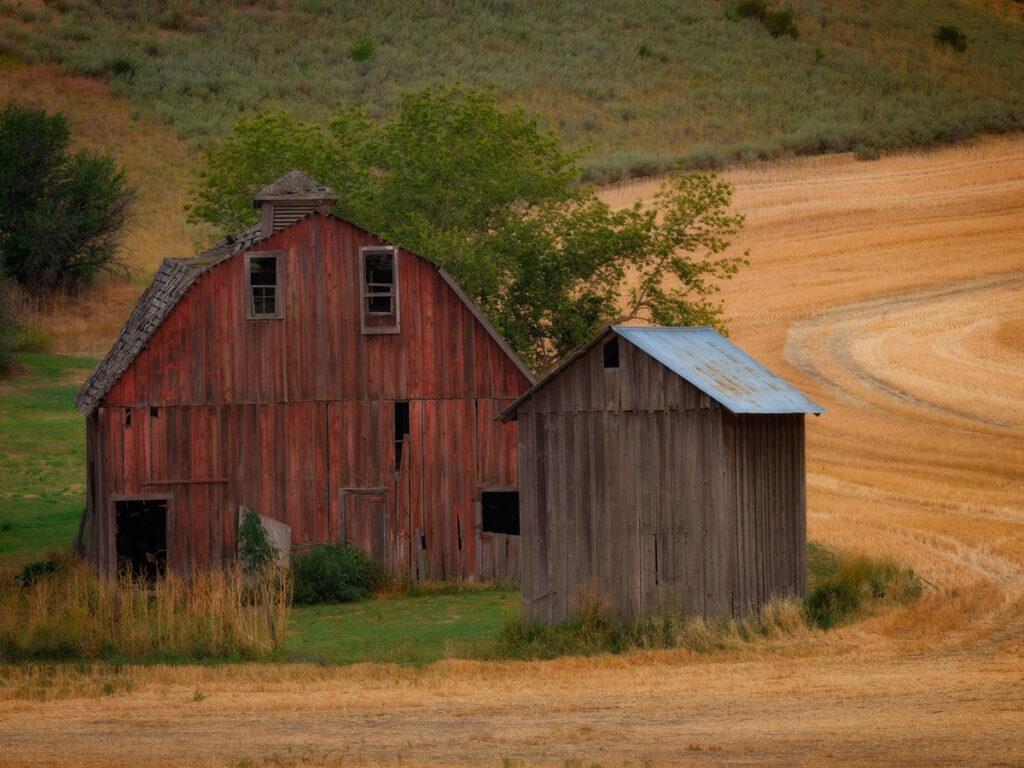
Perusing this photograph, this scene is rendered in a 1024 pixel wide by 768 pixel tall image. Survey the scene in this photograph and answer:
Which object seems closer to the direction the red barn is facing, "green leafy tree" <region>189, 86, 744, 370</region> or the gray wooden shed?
the gray wooden shed

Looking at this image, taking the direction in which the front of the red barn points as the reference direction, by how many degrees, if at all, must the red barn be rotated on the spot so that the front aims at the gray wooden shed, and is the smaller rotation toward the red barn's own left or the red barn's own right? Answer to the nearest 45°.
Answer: approximately 45° to the red barn's own left

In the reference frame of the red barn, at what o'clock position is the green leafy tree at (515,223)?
The green leafy tree is roughly at 7 o'clock from the red barn.

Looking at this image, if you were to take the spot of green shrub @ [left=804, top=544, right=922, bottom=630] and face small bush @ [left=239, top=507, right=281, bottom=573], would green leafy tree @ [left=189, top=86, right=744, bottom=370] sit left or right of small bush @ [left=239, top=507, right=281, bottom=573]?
right

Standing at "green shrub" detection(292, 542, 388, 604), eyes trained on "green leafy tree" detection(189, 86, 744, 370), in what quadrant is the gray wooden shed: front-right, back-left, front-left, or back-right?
back-right

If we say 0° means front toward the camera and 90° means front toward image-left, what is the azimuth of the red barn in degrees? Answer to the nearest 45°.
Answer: approximately 0°

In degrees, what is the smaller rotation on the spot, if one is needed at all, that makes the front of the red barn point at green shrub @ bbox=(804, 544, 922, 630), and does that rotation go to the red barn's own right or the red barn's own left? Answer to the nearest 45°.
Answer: approximately 45° to the red barn's own left
